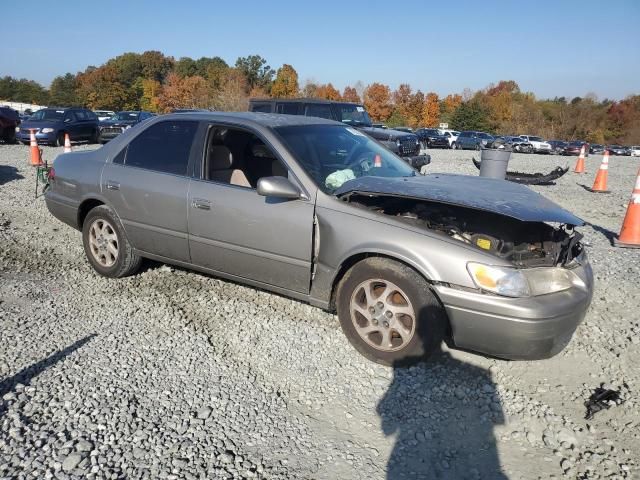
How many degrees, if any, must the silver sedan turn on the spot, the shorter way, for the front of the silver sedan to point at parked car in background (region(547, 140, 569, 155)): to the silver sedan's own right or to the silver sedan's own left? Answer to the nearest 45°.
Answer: approximately 90° to the silver sedan's own left

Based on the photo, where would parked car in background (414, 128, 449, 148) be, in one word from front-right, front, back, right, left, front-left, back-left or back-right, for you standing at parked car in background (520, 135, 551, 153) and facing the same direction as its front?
right

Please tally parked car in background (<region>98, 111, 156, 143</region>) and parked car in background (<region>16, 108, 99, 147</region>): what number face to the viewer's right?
0

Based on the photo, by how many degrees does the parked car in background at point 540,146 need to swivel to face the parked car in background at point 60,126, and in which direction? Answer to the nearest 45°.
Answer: approximately 90° to its right

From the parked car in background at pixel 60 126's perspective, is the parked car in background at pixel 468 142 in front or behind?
behind

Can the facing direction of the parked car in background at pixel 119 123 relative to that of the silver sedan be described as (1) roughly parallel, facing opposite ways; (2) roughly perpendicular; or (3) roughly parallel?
roughly perpendicular

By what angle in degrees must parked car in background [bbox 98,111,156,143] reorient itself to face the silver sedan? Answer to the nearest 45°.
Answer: approximately 45° to its left

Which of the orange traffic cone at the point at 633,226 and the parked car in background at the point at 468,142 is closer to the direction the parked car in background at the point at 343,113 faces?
the orange traffic cone
